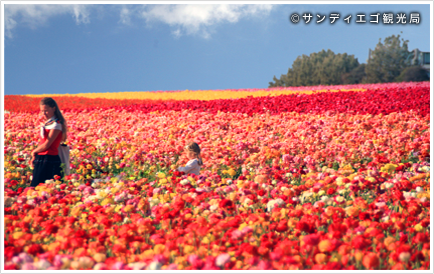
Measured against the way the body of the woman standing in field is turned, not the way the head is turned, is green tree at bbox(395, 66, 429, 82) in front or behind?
behind

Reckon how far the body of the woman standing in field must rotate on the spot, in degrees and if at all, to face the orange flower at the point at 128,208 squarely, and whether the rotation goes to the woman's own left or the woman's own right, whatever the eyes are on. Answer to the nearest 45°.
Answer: approximately 45° to the woman's own left

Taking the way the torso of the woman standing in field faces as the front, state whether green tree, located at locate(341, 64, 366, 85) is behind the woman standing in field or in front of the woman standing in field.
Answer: behind

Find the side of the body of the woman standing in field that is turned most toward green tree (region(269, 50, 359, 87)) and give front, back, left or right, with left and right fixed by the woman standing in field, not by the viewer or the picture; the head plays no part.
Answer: back

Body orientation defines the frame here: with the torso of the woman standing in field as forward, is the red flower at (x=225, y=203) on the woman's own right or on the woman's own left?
on the woman's own left

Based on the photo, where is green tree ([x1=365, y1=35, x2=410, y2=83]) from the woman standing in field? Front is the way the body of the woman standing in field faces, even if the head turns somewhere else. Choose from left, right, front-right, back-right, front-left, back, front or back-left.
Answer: back
